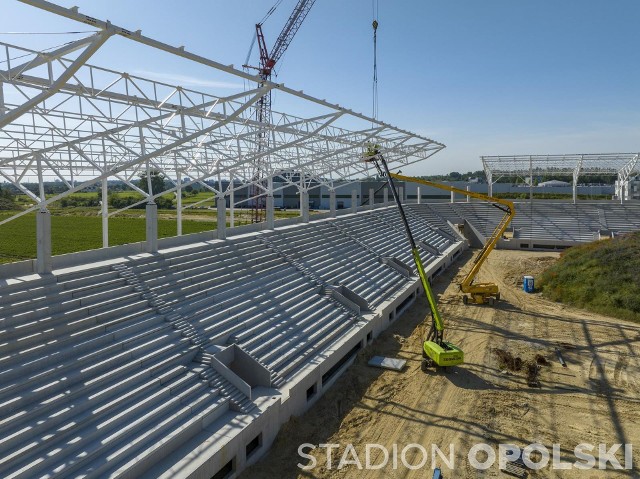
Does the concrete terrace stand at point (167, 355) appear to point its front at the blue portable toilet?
no
